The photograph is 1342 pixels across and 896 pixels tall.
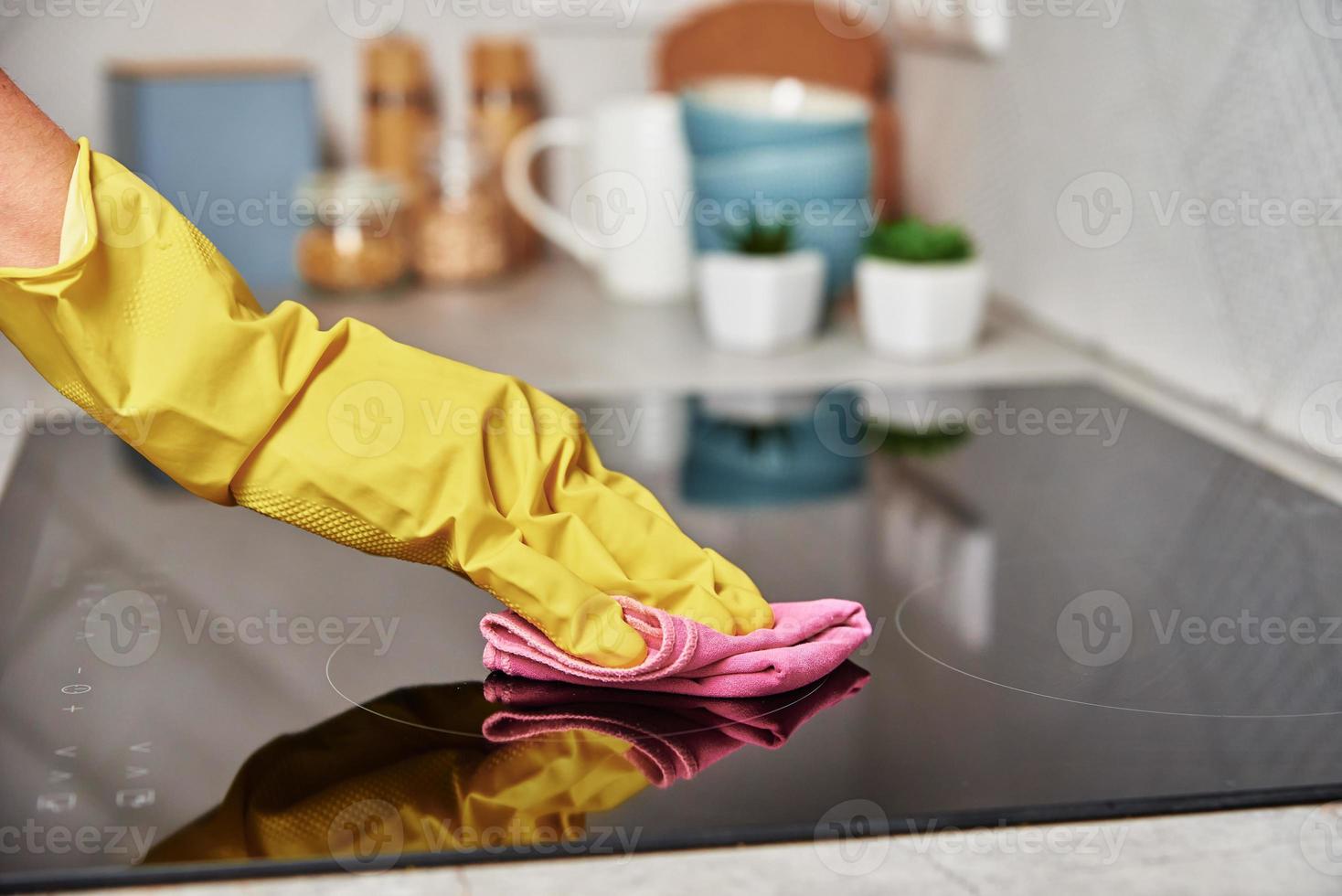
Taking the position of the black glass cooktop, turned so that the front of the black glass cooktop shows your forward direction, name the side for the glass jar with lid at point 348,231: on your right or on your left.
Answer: on your right
